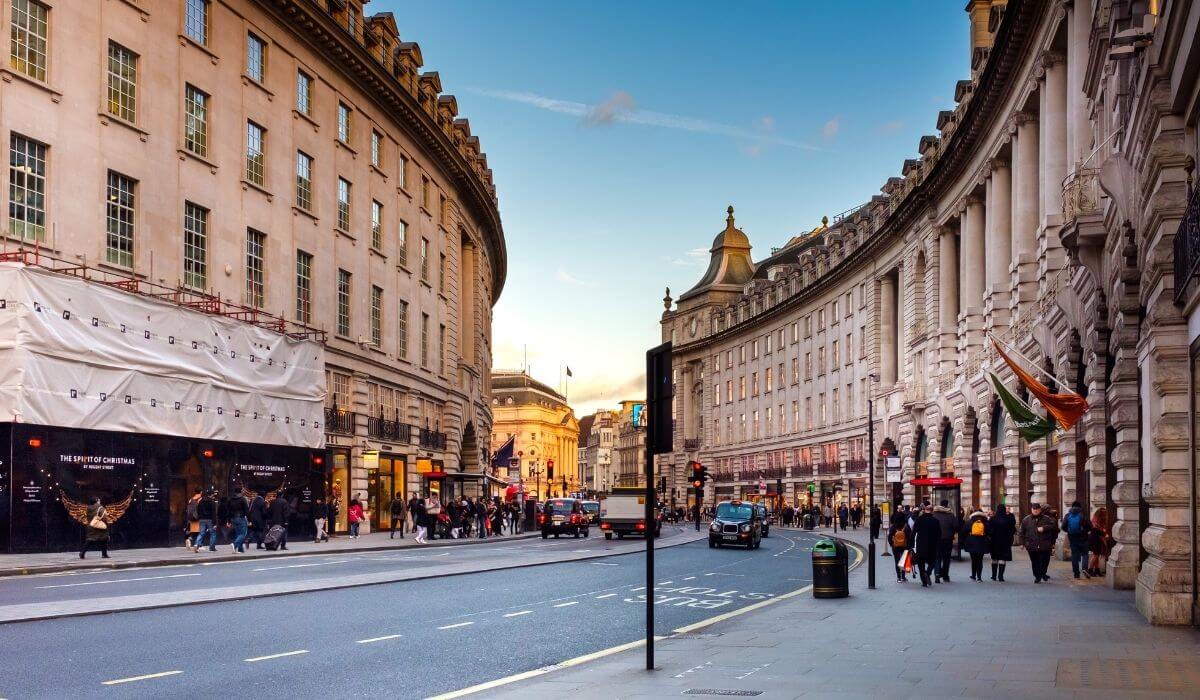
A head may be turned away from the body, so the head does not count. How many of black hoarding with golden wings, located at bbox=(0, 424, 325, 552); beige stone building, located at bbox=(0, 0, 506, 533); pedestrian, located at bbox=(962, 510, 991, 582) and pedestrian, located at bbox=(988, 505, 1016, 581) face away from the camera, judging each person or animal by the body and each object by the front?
2

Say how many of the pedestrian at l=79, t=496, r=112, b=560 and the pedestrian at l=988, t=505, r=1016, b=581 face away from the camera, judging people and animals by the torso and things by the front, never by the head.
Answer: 1

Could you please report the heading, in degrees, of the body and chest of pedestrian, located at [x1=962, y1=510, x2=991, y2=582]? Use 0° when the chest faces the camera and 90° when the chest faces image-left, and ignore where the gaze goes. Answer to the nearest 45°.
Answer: approximately 180°

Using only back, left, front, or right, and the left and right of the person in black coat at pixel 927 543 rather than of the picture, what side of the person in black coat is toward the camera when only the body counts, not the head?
back

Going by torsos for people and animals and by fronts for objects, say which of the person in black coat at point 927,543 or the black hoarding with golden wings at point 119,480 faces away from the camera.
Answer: the person in black coat

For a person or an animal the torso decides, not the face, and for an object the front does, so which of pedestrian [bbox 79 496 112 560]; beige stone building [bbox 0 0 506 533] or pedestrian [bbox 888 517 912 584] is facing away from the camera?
pedestrian [bbox 888 517 912 584]

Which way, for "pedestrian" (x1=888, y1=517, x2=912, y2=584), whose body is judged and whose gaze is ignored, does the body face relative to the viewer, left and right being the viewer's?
facing away from the viewer

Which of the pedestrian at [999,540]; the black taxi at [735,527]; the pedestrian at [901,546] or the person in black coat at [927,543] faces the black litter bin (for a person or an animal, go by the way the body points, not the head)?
the black taxi
